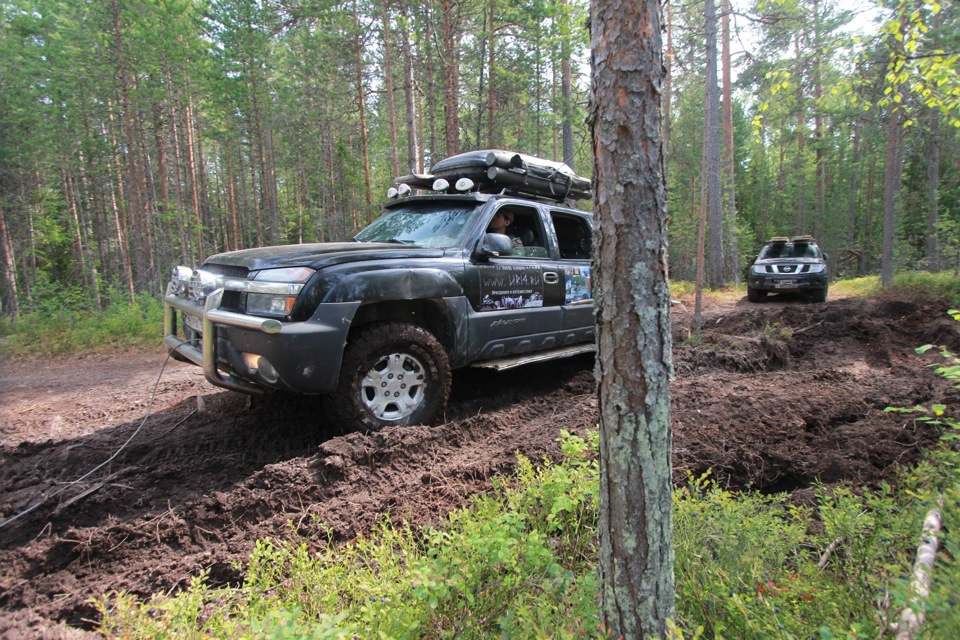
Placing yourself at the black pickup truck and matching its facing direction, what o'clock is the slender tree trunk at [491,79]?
The slender tree trunk is roughly at 5 o'clock from the black pickup truck.

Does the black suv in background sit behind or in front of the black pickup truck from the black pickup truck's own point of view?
behind

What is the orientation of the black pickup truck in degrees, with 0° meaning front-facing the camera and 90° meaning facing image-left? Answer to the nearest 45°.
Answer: approximately 45°

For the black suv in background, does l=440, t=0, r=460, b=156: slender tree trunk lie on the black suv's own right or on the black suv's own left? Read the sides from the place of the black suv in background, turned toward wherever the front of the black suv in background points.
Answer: on the black suv's own right

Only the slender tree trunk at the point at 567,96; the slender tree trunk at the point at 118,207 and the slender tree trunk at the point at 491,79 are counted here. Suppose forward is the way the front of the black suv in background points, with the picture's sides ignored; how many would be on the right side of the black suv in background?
3

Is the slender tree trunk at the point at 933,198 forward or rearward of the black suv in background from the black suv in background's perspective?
rearward

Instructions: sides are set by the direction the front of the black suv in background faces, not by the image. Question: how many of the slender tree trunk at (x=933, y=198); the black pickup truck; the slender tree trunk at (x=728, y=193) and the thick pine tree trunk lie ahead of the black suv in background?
2

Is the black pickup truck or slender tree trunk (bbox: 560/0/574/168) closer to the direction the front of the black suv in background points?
the black pickup truck

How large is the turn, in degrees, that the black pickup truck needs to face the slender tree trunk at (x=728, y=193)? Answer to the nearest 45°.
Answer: approximately 180°

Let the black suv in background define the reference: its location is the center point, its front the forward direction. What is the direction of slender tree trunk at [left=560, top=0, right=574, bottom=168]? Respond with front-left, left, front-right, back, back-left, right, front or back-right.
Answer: right

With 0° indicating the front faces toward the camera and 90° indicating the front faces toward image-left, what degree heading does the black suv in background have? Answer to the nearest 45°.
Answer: approximately 0°

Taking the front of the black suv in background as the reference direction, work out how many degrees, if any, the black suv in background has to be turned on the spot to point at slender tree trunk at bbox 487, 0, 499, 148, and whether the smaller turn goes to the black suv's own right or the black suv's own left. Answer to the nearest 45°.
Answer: approximately 90° to the black suv's own right

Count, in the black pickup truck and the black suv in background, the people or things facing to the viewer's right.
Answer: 0
